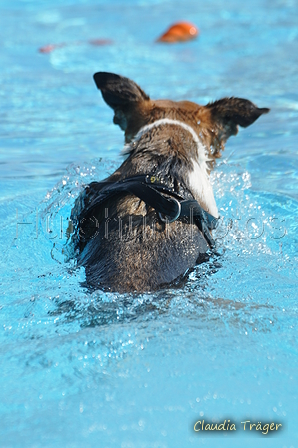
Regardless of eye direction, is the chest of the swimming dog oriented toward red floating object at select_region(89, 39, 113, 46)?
yes

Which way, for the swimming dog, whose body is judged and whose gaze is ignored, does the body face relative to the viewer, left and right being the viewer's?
facing away from the viewer

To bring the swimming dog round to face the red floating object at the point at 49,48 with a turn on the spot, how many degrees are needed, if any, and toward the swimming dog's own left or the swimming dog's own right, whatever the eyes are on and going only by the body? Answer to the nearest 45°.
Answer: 0° — it already faces it

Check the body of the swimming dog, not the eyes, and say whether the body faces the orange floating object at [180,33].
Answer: yes

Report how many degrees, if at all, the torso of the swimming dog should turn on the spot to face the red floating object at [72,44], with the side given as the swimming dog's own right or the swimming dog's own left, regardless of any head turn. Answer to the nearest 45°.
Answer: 0° — it already faces it
